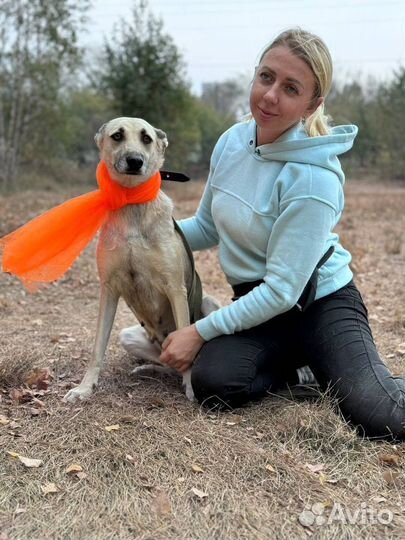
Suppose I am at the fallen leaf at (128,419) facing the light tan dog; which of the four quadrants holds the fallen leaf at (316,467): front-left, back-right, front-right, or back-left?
back-right

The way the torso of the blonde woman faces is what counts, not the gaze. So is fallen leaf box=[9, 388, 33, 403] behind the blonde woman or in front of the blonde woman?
in front

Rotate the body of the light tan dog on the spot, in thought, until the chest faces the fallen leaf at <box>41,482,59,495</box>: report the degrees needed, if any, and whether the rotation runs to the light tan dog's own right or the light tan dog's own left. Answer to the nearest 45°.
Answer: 0° — it already faces it

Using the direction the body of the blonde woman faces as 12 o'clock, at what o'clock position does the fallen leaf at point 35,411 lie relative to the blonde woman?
The fallen leaf is roughly at 1 o'clock from the blonde woman.

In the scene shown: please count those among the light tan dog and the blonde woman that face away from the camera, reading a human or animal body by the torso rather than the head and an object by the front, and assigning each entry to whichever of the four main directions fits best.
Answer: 0

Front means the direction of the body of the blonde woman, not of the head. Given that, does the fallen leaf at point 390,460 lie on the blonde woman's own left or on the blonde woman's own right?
on the blonde woman's own left

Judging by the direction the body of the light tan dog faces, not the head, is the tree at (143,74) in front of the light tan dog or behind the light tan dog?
behind

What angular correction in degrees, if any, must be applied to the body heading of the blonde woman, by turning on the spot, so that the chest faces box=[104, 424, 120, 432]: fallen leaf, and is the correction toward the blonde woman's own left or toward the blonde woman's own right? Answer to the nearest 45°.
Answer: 0° — they already face it

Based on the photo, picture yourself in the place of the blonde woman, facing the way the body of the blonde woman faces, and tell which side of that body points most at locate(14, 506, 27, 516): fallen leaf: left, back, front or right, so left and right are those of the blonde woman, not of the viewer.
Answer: front

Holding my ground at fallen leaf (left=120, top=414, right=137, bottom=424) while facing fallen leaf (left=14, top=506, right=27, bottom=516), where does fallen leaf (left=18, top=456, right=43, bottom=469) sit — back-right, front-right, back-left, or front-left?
front-right

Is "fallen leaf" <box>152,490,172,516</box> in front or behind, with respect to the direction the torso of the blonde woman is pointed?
in front
